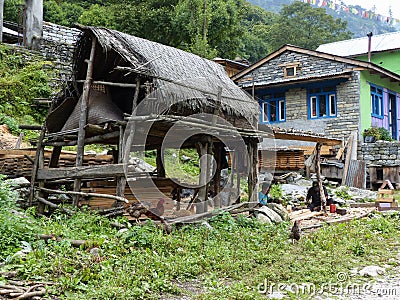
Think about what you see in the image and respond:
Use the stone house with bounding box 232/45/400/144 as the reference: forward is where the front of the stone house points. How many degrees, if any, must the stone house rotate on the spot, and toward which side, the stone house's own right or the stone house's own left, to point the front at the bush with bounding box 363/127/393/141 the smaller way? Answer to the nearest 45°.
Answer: approximately 45° to the stone house's own left

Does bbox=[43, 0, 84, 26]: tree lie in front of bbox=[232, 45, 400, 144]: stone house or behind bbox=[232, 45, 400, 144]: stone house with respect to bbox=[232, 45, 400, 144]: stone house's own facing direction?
behind

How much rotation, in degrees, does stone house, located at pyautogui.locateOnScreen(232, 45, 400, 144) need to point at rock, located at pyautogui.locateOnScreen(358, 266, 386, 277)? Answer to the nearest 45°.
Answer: approximately 45° to its right

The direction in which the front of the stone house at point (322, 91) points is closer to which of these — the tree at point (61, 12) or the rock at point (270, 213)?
the rock

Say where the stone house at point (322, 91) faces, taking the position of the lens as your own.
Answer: facing the viewer and to the right of the viewer

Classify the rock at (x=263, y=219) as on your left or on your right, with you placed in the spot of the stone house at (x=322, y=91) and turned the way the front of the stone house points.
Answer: on your right

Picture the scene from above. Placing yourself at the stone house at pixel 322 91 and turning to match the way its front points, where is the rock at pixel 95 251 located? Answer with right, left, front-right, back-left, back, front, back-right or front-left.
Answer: front-right

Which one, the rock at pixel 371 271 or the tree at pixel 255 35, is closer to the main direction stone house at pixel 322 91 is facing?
the rock

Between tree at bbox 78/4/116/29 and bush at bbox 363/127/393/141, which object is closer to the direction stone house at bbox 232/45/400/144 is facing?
the bush

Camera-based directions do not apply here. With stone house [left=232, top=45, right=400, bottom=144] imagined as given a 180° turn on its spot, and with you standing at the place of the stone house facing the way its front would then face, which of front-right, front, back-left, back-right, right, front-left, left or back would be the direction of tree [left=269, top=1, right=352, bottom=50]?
front-right

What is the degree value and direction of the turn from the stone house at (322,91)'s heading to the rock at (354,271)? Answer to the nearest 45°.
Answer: approximately 45° to its right

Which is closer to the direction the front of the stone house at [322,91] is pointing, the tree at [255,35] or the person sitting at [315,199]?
the person sitting

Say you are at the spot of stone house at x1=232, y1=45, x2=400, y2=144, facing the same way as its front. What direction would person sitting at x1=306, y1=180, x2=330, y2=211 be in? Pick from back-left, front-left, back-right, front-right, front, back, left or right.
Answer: front-right

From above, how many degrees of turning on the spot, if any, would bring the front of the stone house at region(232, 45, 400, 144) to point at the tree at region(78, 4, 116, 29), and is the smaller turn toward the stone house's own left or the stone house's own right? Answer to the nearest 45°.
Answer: approximately 135° to the stone house's own right
